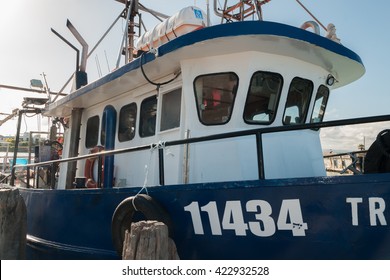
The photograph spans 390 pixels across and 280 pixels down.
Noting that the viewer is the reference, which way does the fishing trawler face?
facing the viewer and to the right of the viewer

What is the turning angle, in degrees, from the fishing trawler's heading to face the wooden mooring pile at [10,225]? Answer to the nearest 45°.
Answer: approximately 135° to its right
